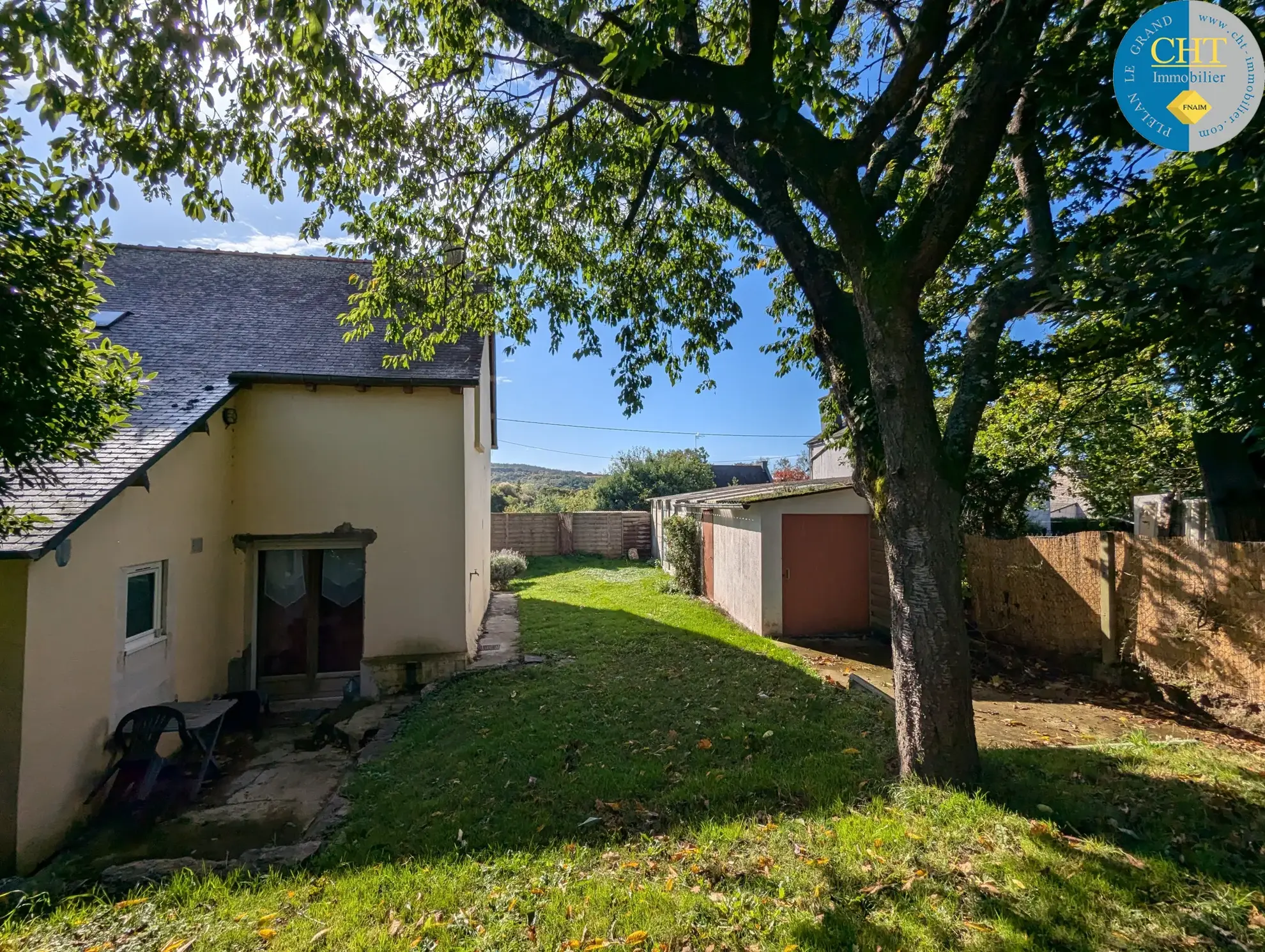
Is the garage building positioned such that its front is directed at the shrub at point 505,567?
no

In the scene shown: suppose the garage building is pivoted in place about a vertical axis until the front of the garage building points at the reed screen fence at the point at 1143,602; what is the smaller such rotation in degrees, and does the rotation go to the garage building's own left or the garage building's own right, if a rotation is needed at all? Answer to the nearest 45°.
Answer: approximately 45° to the garage building's own left

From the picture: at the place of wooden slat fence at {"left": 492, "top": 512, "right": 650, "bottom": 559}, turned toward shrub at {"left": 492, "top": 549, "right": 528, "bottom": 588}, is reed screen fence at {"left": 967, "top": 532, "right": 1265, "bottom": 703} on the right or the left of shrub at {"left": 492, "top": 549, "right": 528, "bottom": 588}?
left

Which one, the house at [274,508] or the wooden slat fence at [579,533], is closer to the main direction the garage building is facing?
the house

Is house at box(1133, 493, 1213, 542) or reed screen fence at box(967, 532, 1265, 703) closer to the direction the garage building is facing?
the reed screen fence

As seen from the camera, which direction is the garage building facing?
toward the camera

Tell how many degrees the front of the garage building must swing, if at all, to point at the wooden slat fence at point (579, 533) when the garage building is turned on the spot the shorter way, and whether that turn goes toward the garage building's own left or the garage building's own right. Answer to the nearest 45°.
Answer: approximately 135° to the garage building's own right

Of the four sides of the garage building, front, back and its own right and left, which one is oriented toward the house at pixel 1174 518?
left

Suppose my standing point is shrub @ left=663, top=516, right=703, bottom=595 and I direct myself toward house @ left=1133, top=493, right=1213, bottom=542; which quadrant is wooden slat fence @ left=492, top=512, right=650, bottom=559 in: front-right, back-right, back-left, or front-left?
back-left

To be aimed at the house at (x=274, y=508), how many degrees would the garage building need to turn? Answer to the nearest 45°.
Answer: approximately 45° to its right

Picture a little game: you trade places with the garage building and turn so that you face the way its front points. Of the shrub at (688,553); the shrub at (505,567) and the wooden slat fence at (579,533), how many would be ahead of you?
0

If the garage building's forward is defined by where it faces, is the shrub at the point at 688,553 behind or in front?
behind
